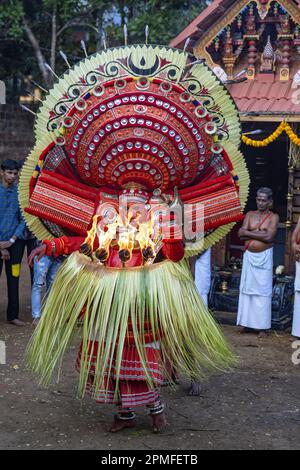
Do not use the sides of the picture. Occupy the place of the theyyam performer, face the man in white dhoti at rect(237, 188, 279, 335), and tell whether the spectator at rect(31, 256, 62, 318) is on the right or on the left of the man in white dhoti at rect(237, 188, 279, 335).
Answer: left

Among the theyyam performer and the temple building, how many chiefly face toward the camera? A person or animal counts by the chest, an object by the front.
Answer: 2

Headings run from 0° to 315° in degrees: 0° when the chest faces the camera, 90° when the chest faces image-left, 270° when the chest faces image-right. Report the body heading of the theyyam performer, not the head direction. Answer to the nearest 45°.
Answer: approximately 0°

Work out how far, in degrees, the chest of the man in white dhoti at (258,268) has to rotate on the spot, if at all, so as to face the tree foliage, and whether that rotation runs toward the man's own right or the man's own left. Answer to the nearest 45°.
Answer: approximately 90° to the man's own right

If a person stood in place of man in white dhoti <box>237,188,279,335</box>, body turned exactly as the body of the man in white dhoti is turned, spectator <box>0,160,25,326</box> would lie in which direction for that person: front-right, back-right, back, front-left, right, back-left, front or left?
front-right

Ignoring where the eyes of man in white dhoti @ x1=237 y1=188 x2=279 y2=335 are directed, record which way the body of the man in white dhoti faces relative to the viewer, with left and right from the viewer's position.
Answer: facing the viewer and to the left of the viewer

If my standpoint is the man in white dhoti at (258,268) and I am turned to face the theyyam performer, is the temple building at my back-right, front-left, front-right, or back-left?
back-right

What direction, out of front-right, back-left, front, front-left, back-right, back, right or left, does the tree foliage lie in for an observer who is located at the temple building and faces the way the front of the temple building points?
back-right

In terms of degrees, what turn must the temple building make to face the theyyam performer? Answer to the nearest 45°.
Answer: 0° — it already faces them

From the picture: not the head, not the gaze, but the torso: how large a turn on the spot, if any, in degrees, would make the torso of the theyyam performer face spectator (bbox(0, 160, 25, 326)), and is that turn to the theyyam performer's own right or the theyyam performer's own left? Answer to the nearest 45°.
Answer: approximately 135° to the theyyam performer's own right

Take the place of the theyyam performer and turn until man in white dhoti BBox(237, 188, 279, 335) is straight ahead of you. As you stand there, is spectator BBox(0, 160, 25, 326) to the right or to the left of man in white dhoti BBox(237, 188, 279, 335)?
left
